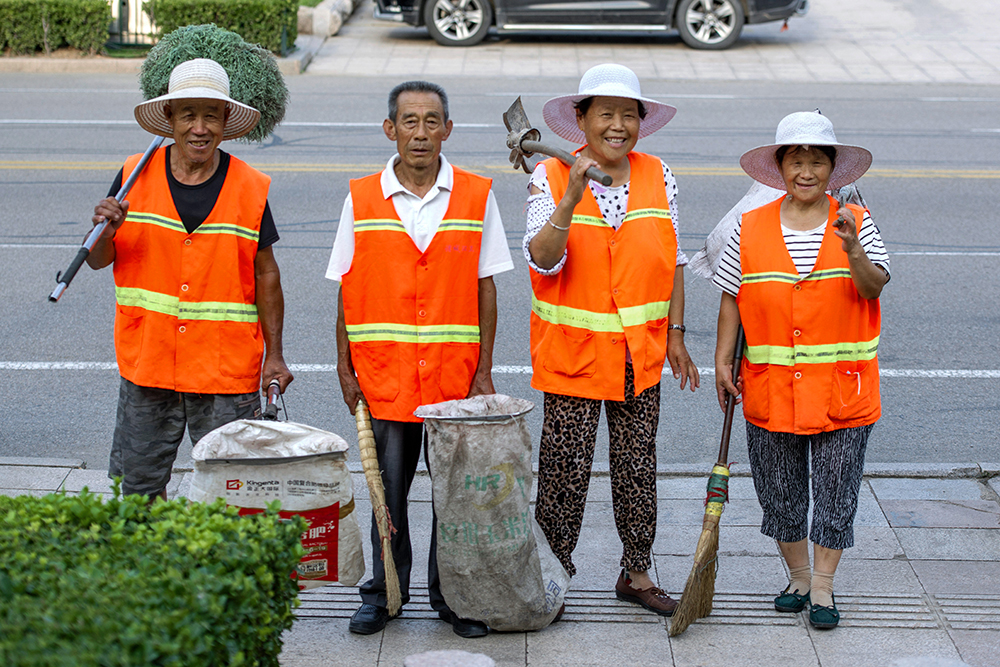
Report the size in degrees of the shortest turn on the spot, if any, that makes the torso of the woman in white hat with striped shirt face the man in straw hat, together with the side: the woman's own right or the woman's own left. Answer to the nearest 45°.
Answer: approximately 90° to the woman's own right

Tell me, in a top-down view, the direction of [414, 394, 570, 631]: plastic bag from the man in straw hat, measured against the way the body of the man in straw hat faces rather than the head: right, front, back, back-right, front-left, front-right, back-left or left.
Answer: front-left

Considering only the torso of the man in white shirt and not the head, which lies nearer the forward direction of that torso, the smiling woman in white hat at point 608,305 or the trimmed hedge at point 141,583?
the trimmed hedge

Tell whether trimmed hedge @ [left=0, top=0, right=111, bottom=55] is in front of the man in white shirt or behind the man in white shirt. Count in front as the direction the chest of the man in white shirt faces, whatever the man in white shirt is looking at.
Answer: behind

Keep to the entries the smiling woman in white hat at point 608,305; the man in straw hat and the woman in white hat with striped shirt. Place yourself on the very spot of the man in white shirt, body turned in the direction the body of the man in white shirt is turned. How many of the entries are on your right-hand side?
1

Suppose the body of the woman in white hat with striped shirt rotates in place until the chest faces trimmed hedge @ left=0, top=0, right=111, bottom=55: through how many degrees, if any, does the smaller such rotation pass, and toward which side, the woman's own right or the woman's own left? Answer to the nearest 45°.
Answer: approximately 135° to the woman's own right

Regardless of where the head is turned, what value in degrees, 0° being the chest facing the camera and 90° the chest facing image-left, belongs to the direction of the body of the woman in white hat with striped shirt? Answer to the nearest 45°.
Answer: approximately 0°
